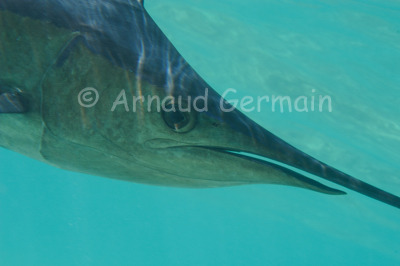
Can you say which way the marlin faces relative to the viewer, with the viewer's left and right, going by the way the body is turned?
facing to the right of the viewer
